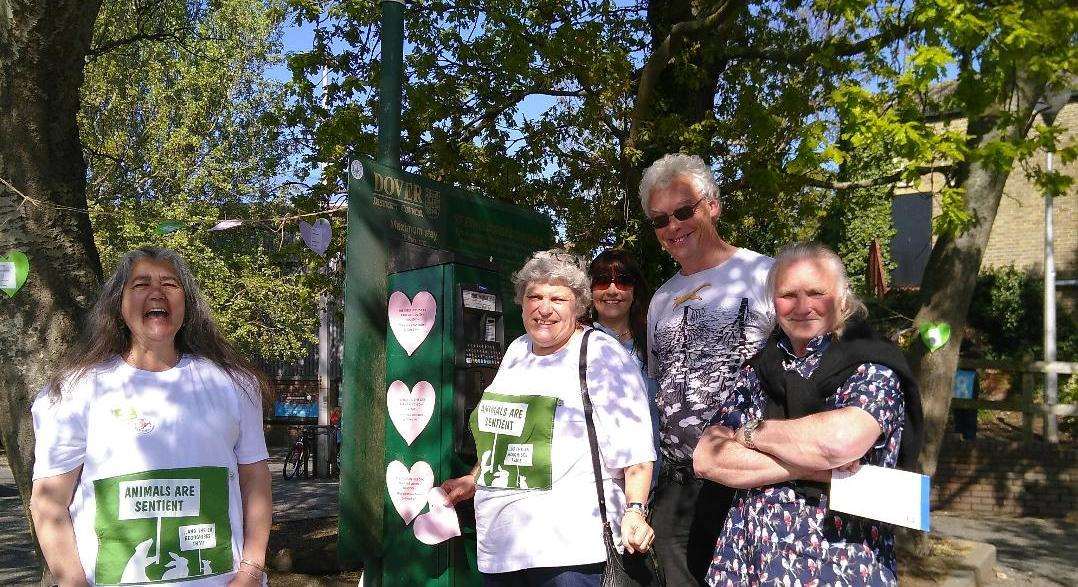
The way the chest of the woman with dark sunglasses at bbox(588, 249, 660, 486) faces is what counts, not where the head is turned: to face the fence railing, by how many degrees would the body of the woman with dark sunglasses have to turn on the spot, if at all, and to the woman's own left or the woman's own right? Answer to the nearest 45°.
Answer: approximately 135° to the woman's own left

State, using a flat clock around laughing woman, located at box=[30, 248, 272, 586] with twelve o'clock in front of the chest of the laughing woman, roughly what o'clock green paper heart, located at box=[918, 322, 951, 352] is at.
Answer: The green paper heart is roughly at 8 o'clock from the laughing woman.

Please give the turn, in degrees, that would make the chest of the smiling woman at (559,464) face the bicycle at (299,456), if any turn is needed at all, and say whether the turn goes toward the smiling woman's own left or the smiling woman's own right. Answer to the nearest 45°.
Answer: approximately 135° to the smiling woman's own right

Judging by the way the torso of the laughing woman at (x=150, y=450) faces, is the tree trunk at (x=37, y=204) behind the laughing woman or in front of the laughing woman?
behind

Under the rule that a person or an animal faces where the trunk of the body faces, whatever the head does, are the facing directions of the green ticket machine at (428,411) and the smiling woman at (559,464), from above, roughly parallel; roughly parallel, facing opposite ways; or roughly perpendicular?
roughly perpendicular

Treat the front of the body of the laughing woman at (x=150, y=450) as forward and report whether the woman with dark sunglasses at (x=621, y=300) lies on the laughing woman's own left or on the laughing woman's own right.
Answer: on the laughing woman's own left

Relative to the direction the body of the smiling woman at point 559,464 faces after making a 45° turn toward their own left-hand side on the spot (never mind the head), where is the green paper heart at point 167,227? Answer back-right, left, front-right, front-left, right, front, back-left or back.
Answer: back-right

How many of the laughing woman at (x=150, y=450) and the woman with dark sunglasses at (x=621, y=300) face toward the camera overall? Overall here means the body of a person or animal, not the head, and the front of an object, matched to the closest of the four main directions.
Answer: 2

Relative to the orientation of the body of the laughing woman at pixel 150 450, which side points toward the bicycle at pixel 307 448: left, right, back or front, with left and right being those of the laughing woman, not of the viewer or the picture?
back
